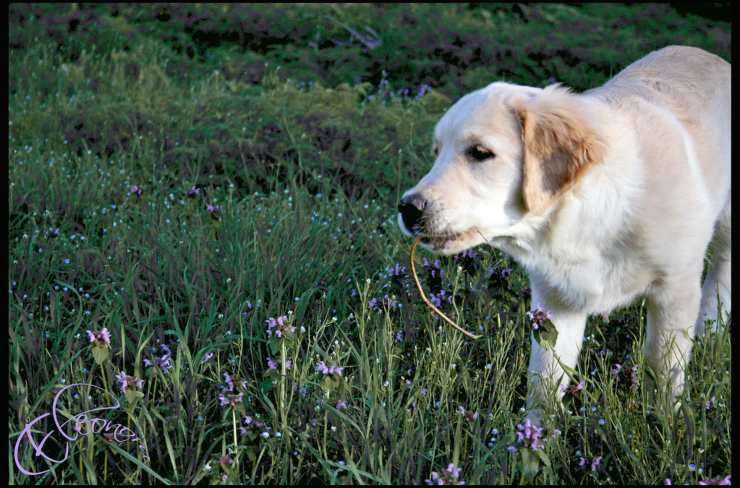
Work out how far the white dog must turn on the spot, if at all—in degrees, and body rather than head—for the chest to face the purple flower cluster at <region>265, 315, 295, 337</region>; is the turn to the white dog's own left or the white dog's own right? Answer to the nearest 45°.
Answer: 0° — it already faces it

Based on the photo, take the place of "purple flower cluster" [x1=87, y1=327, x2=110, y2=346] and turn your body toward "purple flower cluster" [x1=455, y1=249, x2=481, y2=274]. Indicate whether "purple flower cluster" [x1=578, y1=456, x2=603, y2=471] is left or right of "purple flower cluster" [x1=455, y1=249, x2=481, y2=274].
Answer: right

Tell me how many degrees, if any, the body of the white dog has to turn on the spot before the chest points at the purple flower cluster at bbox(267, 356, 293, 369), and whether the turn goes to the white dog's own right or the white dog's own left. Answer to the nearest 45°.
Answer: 0° — it already faces it

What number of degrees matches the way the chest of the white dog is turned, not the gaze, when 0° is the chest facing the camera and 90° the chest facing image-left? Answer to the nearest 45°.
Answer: approximately 45°

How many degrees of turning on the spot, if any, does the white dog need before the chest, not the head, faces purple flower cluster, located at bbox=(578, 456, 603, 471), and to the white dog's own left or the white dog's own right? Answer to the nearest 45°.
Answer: approximately 45° to the white dog's own left

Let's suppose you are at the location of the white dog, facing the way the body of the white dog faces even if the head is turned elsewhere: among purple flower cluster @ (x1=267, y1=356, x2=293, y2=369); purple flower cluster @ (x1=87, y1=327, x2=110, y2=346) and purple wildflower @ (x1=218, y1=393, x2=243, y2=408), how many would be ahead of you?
3
